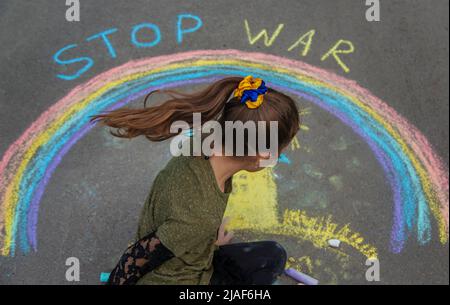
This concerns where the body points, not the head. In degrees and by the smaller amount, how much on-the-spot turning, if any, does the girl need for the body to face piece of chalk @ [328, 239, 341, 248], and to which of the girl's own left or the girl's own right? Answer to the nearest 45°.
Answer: approximately 45° to the girl's own left

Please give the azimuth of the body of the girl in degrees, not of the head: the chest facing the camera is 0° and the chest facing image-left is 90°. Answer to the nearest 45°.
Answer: approximately 270°
